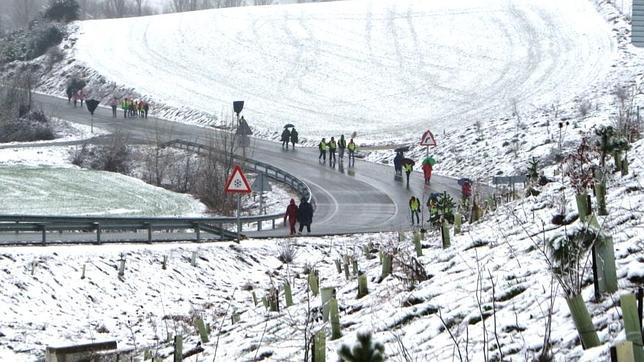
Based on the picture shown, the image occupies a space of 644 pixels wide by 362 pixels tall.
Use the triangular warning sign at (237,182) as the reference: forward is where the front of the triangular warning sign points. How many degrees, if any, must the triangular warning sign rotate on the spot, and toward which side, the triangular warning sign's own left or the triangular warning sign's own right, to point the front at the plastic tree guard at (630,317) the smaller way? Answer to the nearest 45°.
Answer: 0° — it already faces it

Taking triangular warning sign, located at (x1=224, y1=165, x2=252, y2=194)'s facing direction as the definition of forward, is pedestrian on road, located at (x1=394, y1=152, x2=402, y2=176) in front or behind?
behind

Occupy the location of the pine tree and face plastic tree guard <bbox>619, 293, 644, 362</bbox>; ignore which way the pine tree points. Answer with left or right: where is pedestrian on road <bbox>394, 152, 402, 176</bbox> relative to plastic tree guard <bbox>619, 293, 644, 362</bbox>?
left

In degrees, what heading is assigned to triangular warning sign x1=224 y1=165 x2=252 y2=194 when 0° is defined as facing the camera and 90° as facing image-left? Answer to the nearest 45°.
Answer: approximately 0°

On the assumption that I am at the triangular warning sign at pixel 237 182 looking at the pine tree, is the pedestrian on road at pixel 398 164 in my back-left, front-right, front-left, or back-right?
back-left

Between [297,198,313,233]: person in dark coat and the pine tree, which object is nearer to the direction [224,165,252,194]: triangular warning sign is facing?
the pine tree

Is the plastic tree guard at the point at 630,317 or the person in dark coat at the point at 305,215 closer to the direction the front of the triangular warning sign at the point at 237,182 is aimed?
the plastic tree guard

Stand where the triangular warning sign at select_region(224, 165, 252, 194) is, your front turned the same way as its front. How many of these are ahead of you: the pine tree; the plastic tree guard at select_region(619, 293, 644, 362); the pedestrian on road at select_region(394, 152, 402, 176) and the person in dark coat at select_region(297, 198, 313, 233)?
2

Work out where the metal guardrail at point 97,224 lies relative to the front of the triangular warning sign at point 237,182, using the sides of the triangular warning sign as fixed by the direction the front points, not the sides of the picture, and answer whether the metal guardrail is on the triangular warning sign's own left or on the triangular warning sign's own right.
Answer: on the triangular warning sign's own right

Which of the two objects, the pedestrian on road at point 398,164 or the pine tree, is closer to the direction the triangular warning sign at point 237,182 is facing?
the pine tree

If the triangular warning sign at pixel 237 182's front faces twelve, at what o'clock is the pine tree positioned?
The pine tree is roughly at 12 o'clock from the triangular warning sign.
